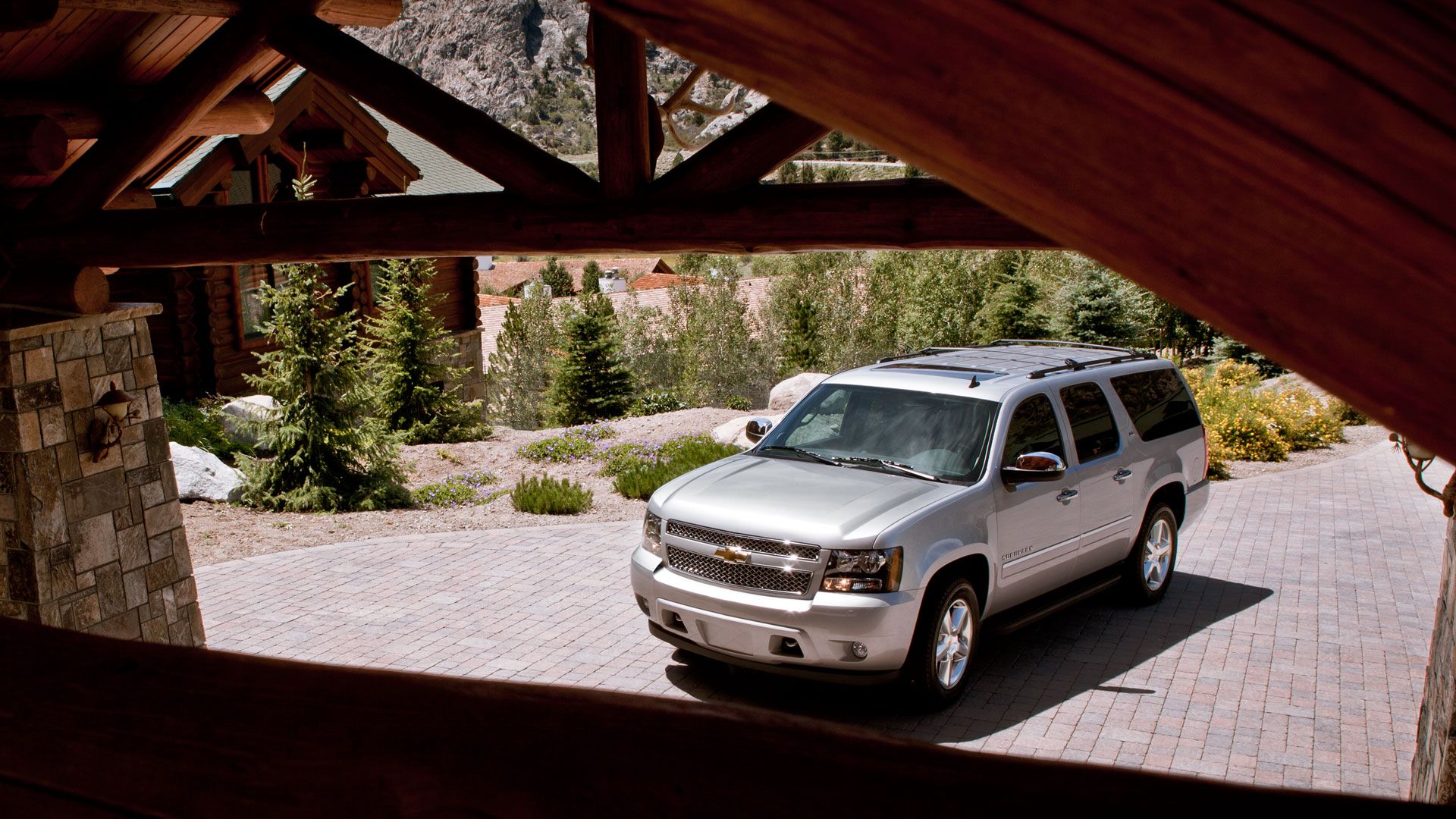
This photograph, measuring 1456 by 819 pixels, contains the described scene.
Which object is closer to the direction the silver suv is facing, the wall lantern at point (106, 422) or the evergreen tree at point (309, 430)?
the wall lantern

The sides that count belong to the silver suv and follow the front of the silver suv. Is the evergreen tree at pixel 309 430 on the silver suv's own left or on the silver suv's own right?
on the silver suv's own right

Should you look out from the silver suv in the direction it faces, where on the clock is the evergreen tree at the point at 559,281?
The evergreen tree is roughly at 4 o'clock from the silver suv.

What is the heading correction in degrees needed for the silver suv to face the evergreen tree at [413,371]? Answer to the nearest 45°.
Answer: approximately 90° to its right

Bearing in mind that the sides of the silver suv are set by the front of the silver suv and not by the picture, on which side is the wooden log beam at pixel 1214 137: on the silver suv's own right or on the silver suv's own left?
on the silver suv's own left

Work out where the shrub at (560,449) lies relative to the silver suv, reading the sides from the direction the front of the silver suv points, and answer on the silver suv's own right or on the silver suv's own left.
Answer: on the silver suv's own right

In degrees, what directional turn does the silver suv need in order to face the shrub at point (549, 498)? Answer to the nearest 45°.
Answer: approximately 90° to its right

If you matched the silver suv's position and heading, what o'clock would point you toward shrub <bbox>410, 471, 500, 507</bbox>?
The shrub is roughly at 3 o'clock from the silver suv.

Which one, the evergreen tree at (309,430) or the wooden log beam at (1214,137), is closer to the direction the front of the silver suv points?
the wooden log beam

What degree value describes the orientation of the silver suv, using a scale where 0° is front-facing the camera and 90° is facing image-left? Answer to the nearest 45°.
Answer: approximately 45°

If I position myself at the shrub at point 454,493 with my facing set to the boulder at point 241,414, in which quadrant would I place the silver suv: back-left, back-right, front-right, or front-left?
back-left
